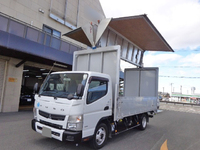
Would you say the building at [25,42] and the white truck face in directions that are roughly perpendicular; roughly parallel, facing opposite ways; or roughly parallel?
roughly perpendicular

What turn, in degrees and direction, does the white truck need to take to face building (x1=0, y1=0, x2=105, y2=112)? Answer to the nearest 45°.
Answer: approximately 90° to its right

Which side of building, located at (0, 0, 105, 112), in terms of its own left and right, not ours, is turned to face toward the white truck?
front

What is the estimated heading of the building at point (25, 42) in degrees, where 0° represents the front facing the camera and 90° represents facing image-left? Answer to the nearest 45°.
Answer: approximately 315°

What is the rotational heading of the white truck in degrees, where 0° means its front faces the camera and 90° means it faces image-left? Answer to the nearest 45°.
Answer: approximately 45°

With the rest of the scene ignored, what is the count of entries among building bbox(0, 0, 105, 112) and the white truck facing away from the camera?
0

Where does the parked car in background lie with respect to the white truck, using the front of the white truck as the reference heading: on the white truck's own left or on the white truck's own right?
on the white truck's own right
